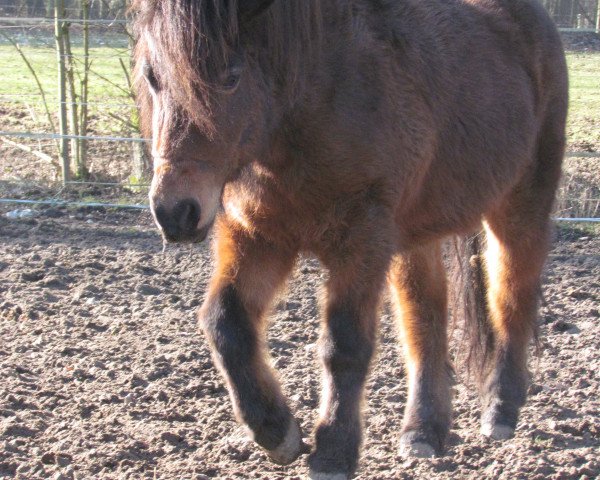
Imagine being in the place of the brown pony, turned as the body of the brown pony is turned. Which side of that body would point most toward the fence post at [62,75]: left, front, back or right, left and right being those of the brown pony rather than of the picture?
right

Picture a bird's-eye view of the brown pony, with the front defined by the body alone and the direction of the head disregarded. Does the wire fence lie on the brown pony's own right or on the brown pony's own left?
on the brown pony's own right

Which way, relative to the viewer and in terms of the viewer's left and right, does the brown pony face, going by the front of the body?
facing the viewer and to the left of the viewer
